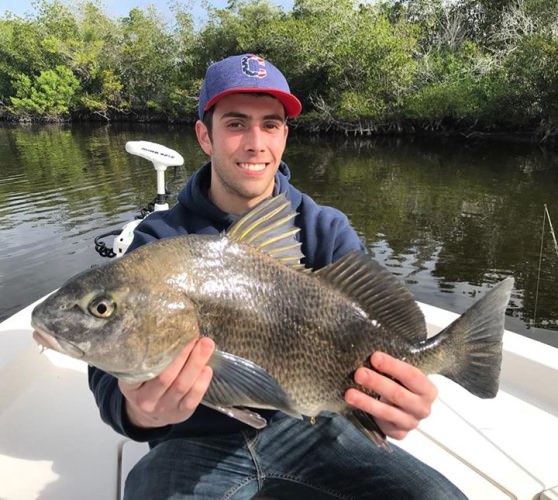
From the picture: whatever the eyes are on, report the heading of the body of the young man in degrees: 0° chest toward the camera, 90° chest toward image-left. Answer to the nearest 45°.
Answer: approximately 0°
